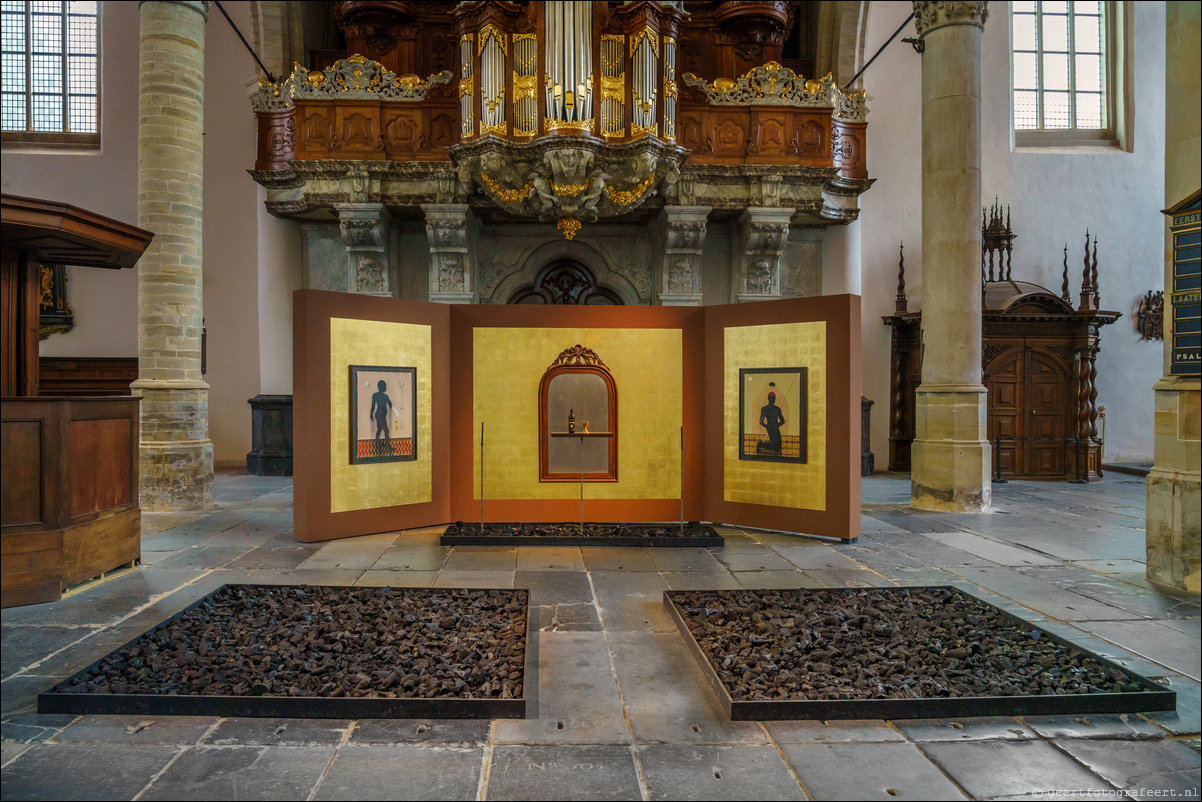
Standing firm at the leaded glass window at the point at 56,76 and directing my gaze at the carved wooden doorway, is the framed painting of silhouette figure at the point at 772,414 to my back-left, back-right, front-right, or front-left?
front-right

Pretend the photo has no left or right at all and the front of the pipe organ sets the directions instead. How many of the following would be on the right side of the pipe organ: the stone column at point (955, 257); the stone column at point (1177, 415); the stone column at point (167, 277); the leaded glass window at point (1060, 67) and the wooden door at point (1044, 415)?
1

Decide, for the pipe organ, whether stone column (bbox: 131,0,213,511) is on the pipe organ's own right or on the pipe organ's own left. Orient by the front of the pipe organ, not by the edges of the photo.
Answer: on the pipe organ's own right

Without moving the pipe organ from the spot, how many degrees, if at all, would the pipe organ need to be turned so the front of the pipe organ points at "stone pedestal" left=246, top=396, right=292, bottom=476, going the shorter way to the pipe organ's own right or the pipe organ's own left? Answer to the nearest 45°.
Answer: approximately 135° to the pipe organ's own right

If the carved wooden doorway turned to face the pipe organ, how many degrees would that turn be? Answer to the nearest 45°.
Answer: approximately 45° to its right

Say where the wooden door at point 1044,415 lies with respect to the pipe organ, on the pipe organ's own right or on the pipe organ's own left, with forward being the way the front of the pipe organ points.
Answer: on the pipe organ's own left

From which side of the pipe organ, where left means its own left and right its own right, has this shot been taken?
front

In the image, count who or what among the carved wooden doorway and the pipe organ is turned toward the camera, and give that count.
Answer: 2

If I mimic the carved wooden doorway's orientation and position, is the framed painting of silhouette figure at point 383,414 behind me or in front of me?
in front

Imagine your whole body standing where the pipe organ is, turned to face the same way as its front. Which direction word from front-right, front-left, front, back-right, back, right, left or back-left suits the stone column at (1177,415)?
front-left

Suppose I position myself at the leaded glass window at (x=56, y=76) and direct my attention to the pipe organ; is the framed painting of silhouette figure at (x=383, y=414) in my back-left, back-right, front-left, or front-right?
front-right

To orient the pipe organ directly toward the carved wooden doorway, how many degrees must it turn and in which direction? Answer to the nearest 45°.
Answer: approximately 90° to its left
